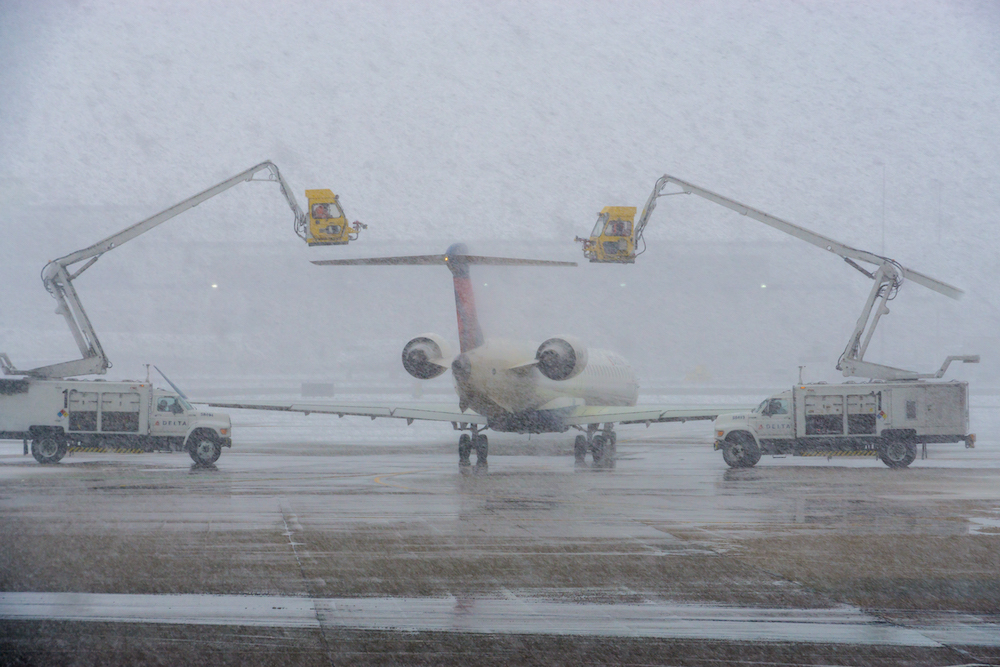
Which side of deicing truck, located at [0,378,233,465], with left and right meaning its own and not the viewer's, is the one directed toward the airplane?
front

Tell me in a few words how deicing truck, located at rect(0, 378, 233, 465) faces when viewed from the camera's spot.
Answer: facing to the right of the viewer
